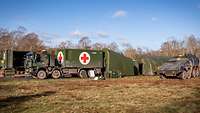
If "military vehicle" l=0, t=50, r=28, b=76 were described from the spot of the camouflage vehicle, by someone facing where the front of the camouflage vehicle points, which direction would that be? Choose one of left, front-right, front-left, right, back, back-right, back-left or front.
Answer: front-right

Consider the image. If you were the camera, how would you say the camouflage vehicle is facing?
facing the viewer and to the left of the viewer

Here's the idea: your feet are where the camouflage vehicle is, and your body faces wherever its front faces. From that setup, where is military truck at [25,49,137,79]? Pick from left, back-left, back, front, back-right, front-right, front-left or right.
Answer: front-right

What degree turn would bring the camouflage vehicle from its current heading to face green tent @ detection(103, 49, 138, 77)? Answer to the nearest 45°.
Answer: approximately 45° to its right
